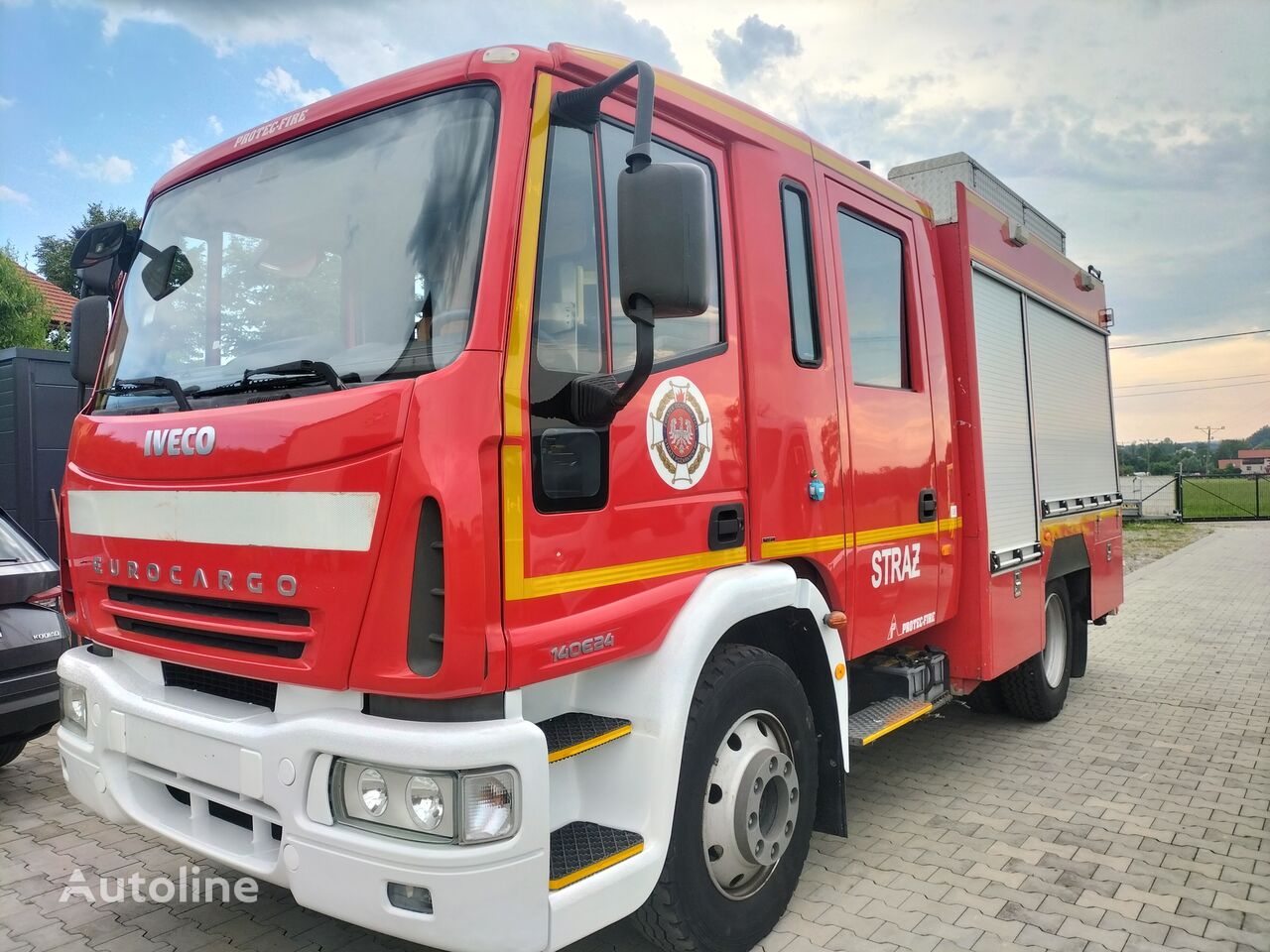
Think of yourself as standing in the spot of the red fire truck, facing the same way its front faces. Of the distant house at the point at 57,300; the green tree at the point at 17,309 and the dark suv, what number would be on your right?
3

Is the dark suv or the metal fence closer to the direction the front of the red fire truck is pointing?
the dark suv

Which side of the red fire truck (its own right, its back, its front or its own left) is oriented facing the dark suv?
right

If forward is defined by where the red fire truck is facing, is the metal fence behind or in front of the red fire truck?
behind

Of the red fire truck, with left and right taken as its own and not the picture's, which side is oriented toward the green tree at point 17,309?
right

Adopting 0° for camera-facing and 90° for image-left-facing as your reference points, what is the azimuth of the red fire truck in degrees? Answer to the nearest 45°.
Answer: approximately 45°

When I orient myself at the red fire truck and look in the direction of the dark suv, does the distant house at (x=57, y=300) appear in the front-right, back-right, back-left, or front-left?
front-right

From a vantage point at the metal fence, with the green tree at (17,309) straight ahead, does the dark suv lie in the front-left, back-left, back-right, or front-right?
front-left

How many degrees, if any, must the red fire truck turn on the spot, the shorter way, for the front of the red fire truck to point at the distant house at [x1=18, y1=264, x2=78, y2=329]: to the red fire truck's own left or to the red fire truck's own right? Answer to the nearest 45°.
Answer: approximately 90° to the red fire truck's own right
